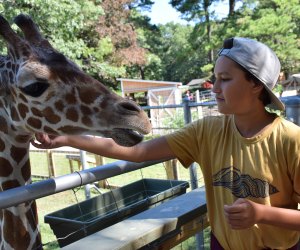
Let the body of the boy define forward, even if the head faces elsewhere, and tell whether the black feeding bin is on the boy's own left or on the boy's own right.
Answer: on the boy's own right

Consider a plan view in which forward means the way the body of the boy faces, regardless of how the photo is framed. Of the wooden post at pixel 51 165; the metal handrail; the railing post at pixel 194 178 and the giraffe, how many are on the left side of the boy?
0

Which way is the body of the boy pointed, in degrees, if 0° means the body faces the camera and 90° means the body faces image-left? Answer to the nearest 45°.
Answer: approximately 45°

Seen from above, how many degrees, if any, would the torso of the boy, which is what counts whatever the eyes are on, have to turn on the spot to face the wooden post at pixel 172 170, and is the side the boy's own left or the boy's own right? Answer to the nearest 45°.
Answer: approximately 135° to the boy's own right

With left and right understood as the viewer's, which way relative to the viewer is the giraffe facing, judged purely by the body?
facing to the right of the viewer

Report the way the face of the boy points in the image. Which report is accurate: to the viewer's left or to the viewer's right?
to the viewer's left

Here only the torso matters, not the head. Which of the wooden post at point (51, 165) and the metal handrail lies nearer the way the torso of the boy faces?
the metal handrail

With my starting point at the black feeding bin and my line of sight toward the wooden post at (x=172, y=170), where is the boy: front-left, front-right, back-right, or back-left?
back-right

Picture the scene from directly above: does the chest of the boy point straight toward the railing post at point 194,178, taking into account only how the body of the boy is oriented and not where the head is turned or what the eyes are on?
no

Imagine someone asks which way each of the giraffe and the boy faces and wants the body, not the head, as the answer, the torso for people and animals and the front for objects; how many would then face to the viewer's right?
1

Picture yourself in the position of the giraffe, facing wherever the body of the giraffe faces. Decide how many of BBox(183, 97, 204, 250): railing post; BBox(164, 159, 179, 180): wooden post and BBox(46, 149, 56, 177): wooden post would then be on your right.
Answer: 0

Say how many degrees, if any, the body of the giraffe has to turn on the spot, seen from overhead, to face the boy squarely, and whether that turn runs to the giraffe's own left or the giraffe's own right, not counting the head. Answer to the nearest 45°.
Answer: approximately 45° to the giraffe's own right

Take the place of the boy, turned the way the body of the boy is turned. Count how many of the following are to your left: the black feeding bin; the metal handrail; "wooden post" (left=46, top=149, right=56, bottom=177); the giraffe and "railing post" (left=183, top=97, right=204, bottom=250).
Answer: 0

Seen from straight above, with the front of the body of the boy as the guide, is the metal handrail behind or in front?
in front

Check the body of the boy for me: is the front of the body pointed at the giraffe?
no

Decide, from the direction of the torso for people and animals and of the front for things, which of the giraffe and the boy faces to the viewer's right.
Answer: the giraffe
